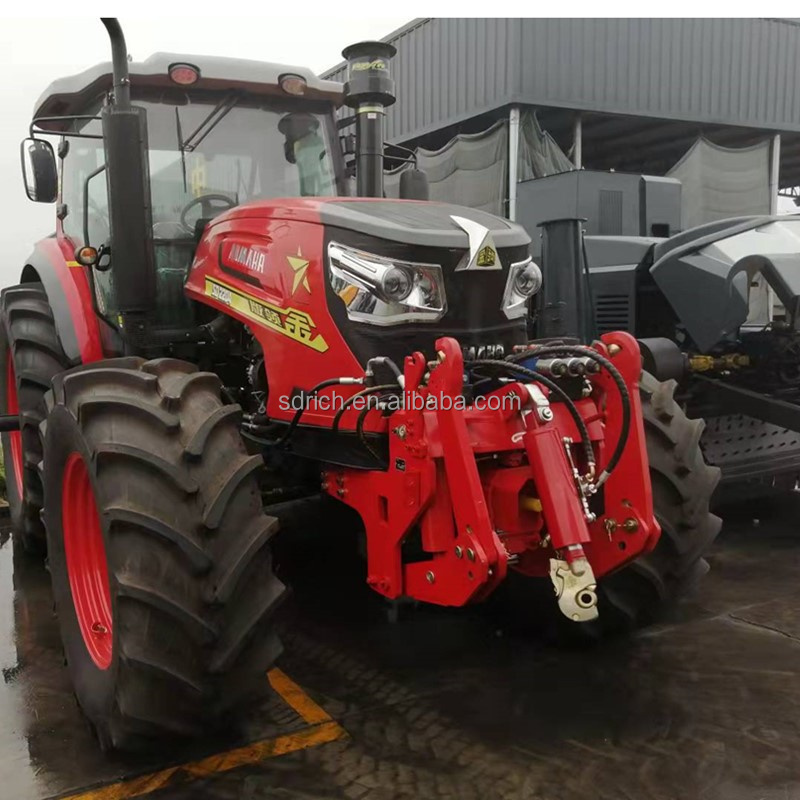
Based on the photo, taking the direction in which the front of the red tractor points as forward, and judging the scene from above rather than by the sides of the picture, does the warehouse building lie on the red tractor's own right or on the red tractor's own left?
on the red tractor's own left
